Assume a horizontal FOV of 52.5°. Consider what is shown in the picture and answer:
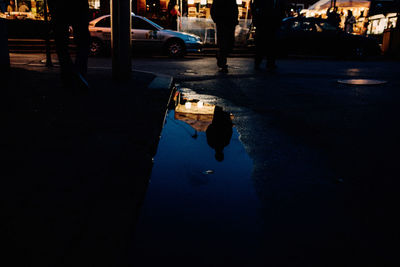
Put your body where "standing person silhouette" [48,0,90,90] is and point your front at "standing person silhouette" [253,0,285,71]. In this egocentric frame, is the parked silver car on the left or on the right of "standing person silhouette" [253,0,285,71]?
left

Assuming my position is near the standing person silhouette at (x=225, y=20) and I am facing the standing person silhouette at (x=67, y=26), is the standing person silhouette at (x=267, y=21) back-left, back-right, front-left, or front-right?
back-left

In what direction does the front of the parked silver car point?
to the viewer's right

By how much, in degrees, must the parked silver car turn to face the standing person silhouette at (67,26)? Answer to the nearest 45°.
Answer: approximately 90° to its right

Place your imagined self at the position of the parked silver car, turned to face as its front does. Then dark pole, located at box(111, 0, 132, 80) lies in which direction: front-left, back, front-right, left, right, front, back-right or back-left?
right
